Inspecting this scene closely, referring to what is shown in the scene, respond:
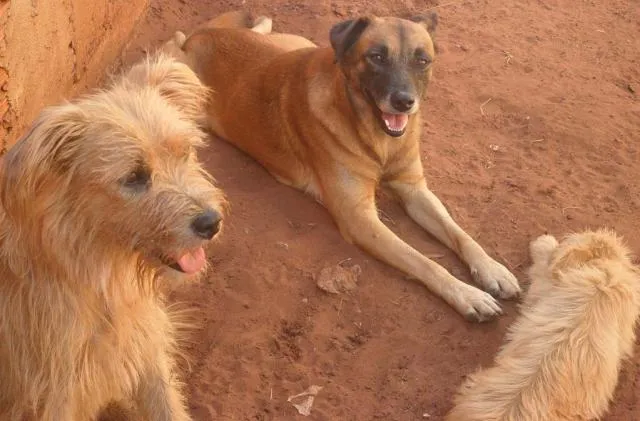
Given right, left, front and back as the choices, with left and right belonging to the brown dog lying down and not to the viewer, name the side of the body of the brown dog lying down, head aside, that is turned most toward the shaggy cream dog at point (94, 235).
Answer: right

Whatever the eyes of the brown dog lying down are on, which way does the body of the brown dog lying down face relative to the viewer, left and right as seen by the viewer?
facing the viewer and to the right of the viewer

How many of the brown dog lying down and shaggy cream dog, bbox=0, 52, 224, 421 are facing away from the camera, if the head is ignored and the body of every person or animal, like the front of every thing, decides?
0

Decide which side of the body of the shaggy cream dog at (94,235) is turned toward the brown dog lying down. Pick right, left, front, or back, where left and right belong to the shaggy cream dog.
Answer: left
